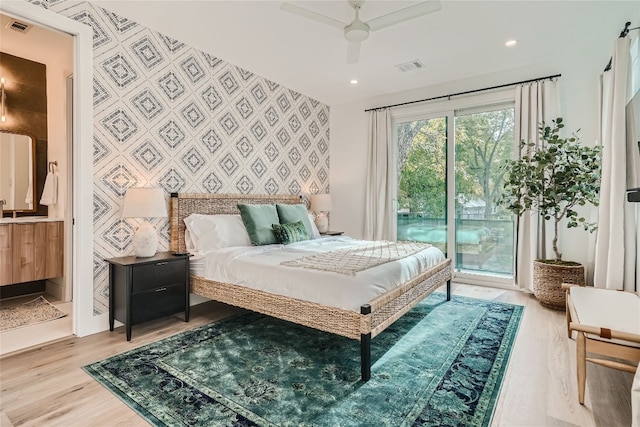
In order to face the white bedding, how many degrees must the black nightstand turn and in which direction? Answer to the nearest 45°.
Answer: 0° — it already faces it

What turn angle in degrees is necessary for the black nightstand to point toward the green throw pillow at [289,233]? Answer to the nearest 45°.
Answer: approximately 45° to its left

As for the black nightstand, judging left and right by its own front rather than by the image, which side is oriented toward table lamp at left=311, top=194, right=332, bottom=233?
left

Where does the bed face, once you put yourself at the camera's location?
facing the viewer and to the right of the viewer

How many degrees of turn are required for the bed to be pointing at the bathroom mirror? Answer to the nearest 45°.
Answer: approximately 135° to its right

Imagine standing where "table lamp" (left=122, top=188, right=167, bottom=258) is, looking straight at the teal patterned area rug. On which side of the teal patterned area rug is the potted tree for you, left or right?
left

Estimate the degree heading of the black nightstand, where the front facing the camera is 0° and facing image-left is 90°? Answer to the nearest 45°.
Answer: approximately 315°

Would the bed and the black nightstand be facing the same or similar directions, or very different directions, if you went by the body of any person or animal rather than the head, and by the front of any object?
same or similar directions

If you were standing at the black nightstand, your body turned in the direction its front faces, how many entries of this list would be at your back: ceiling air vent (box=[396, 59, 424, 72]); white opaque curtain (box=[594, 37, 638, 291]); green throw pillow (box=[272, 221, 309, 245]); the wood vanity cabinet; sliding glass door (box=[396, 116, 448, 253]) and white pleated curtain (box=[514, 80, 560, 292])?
1

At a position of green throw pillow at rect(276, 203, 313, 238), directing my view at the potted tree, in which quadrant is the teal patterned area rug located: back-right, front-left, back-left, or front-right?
front-right

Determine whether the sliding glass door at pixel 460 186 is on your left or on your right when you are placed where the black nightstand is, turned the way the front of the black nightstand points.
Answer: on your left

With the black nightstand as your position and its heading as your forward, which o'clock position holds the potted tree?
The potted tree is roughly at 11 o'clock from the black nightstand.

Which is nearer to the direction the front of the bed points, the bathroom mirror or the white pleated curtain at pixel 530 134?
the white pleated curtain

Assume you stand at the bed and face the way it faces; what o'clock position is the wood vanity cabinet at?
The wood vanity cabinet is roughly at 5 o'clock from the bed.

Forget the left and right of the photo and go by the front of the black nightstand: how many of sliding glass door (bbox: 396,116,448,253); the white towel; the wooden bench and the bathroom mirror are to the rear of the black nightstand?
2
